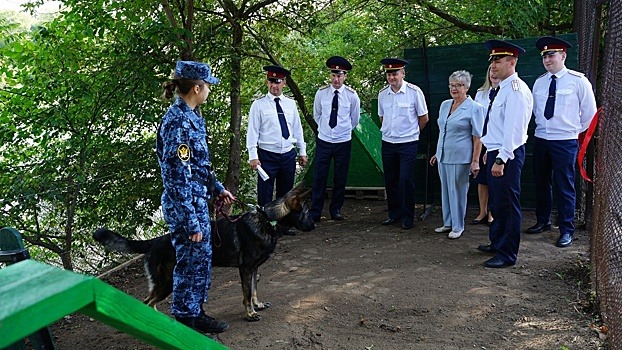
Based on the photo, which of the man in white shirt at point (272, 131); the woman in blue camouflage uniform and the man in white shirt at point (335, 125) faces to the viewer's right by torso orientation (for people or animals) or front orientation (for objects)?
the woman in blue camouflage uniform

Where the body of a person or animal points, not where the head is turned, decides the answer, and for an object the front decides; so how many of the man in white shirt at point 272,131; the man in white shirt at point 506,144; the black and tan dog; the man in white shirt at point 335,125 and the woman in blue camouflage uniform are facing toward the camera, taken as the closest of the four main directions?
2

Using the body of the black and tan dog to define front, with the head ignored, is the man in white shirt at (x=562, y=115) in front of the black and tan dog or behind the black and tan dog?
in front

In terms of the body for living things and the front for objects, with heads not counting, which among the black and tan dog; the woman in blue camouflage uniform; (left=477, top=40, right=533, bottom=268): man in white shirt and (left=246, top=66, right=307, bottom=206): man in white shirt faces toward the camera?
(left=246, top=66, right=307, bottom=206): man in white shirt

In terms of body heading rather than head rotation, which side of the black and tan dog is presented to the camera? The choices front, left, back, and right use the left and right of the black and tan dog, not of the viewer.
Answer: right

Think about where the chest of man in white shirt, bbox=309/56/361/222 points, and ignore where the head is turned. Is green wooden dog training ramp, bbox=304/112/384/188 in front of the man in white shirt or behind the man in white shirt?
behind

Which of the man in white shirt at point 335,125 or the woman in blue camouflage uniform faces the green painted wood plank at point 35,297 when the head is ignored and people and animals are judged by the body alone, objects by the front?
the man in white shirt

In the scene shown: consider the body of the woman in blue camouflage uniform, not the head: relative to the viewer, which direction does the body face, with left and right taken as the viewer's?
facing to the right of the viewer

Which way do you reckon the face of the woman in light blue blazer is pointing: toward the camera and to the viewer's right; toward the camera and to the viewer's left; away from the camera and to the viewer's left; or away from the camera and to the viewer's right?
toward the camera and to the viewer's left

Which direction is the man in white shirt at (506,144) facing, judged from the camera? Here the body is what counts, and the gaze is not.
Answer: to the viewer's left

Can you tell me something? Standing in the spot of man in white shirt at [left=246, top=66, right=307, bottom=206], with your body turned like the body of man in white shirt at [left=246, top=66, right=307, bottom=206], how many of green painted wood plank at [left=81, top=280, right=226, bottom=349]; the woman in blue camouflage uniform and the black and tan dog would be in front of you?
3
